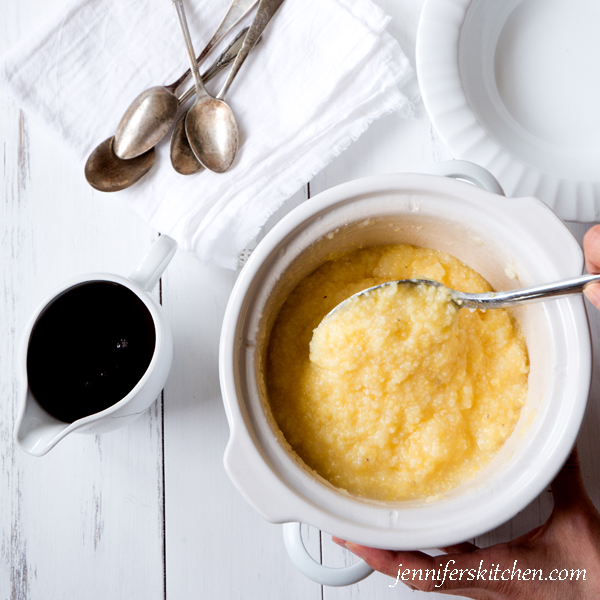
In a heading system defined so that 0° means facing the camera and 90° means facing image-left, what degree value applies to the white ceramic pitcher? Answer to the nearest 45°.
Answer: approximately 45°
